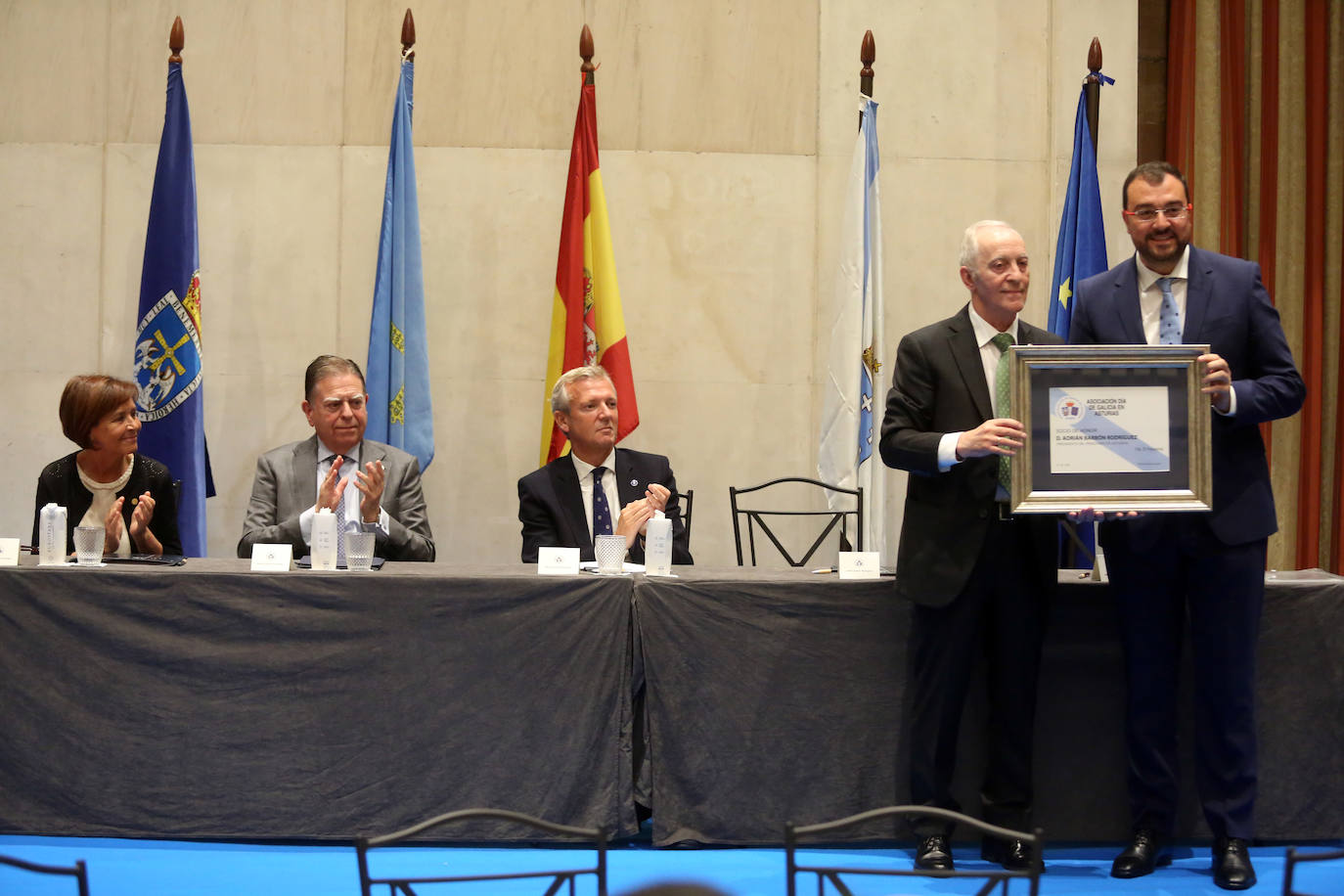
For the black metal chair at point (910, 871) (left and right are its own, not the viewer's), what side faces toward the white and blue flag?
front

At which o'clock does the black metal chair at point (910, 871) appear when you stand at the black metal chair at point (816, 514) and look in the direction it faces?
the black metal chair at point (910, 871) is roughly at 12 o'clock from the black metal chair at point (816, 514).

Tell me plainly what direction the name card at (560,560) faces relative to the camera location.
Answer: facing the viewer

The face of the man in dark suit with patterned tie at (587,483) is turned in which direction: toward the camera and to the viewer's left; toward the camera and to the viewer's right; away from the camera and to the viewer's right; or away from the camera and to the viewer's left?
toward the camera and to the viewer's right

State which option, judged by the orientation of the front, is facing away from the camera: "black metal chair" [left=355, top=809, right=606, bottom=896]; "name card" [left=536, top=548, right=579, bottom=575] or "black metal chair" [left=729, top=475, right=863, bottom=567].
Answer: "black metal chair" [left=355, top=809, right=606, bottom=896]

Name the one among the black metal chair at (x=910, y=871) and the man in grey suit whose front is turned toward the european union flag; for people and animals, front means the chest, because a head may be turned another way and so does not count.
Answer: the black metal chair

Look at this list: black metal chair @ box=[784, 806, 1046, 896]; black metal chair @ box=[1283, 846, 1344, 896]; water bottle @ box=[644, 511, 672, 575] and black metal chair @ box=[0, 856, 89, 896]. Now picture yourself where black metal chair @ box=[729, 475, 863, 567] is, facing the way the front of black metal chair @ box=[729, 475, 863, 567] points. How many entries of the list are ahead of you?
4

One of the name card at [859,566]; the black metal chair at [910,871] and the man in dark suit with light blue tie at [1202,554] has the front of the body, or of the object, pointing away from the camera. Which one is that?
the black metal chair

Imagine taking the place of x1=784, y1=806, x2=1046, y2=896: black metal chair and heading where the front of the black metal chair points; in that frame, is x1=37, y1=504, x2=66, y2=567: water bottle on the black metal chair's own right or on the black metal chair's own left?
on the black metal chair's own left

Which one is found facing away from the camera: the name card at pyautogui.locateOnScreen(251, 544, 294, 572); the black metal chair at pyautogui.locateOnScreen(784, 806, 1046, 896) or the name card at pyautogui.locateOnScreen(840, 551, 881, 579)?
the black metal chair

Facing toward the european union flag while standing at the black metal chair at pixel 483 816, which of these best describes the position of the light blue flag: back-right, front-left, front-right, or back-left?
front-left

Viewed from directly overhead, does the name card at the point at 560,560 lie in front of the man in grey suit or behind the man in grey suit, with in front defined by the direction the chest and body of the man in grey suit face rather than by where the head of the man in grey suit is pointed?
in front

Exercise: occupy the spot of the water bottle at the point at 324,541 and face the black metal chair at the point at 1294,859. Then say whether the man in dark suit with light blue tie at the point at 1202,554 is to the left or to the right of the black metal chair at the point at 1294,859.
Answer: left

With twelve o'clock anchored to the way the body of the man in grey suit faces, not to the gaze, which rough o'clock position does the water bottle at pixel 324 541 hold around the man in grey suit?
The water bottle is roughly at 12 o'clock from the man in grey suit.

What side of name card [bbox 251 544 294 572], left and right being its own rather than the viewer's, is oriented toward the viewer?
front

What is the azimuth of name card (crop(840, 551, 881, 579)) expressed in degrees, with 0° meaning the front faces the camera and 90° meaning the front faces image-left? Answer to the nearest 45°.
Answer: approximately 0°

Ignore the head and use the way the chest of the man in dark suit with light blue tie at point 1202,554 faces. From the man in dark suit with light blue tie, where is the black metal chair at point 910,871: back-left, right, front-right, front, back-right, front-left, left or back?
front

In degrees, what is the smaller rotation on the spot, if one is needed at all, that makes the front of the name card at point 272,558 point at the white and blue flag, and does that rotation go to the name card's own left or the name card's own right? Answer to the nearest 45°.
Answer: approximately 135° to the name card's own left
